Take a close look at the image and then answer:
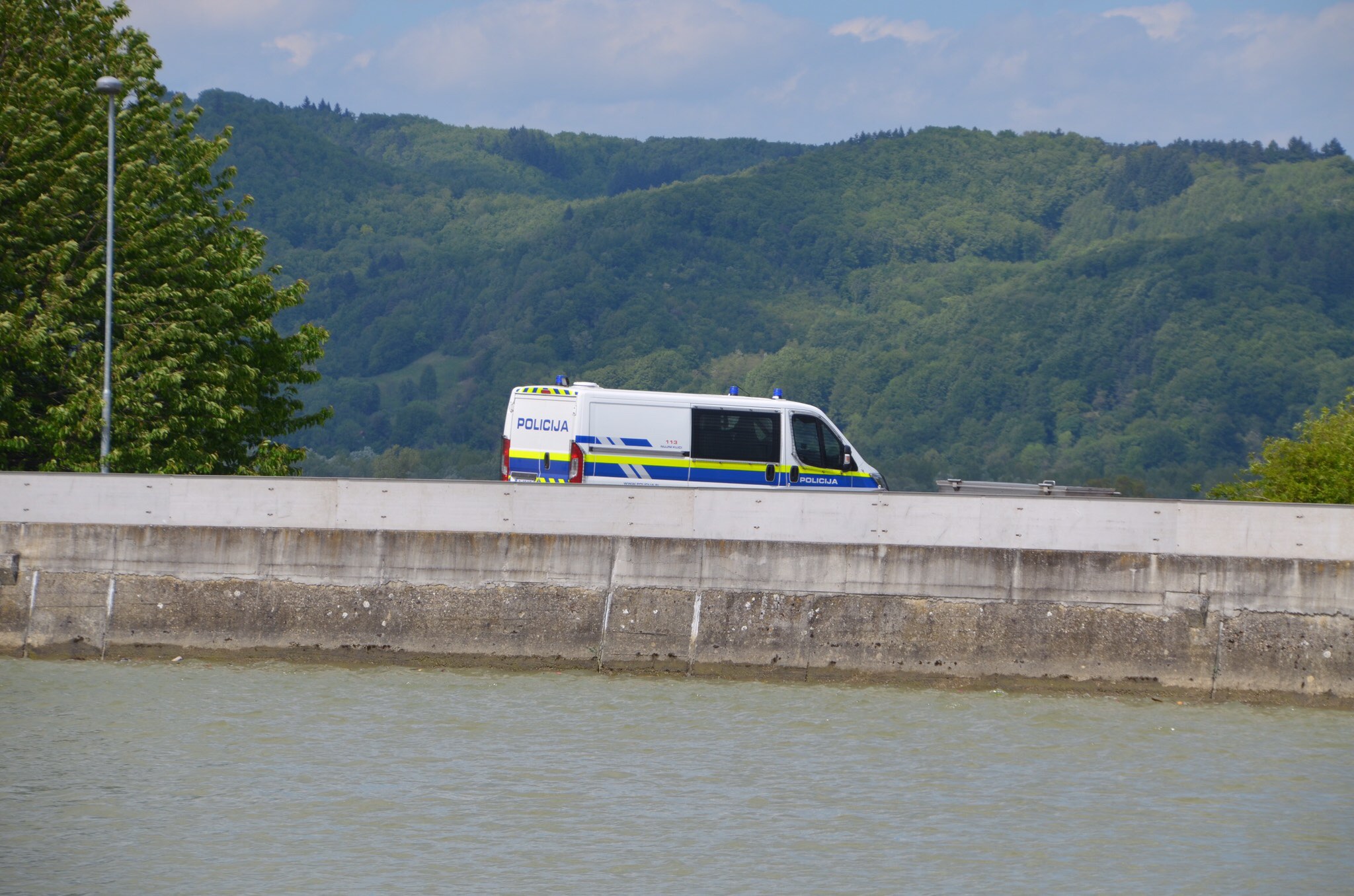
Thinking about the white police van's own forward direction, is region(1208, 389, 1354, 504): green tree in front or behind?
in front

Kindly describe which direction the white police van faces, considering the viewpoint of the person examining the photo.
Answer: facing away from the viewer and to the right of the viewer

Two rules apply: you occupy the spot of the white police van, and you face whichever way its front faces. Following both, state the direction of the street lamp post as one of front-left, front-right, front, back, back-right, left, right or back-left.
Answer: back-left
